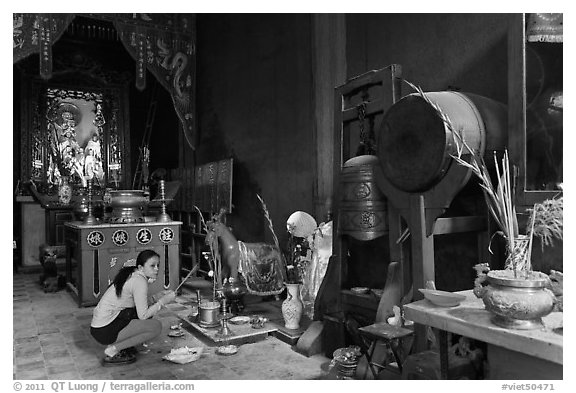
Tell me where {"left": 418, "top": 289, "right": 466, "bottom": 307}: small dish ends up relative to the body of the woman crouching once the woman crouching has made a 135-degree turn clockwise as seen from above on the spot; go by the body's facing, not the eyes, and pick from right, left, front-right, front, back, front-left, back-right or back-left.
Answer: left

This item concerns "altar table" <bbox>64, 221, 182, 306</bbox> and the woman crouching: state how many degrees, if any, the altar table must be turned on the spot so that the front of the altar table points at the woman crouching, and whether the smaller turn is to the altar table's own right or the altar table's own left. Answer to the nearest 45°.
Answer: approximately 45° to the altar table's own right

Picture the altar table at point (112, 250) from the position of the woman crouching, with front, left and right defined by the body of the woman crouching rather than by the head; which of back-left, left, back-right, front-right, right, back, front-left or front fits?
left

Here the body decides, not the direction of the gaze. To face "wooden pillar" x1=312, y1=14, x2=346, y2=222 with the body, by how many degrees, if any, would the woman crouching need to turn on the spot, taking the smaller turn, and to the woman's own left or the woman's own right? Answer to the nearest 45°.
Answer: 0° — they already face it

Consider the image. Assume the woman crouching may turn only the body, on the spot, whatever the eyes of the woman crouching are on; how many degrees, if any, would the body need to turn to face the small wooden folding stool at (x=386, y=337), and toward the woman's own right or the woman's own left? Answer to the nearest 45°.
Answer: approximately 45° to the woman's own right

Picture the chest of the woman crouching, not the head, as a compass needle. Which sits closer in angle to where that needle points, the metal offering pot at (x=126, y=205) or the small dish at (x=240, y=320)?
the small dish

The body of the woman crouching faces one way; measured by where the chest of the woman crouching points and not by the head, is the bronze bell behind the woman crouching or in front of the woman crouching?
in front

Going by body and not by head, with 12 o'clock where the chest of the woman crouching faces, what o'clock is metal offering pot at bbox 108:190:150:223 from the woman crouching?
The metal offering pot is roughly at 9 o'clock from the woman crouching.

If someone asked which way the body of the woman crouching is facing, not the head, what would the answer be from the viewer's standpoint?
to the viewer's right

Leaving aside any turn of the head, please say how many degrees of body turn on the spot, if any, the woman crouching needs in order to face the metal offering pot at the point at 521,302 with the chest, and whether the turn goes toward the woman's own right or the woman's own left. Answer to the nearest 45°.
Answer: approximately 45° to the woman's own right
